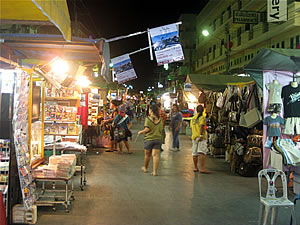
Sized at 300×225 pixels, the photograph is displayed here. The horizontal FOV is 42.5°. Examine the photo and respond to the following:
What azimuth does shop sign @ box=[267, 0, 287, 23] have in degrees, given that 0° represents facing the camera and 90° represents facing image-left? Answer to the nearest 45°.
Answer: approximately 0°

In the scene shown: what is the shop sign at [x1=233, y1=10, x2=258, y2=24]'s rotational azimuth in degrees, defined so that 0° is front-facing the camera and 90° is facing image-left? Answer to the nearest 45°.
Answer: approximately 0°

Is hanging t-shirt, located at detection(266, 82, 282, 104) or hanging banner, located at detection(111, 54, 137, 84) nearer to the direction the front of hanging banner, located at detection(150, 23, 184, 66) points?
the hanging t-shirt

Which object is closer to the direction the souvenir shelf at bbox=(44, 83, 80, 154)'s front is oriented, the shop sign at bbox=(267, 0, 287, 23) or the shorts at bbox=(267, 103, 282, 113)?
the shorts

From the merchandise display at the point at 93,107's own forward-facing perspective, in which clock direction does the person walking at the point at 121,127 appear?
The person walking is roughly at 1 o'clock from the merchandise display.

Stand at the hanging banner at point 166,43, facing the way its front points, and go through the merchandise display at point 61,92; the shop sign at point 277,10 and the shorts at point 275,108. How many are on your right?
1

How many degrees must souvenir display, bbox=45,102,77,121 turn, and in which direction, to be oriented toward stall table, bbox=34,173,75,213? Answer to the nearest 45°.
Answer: approximately 45° to its right

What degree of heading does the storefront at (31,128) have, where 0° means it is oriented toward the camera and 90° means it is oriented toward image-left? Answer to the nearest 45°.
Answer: approximately 315°
